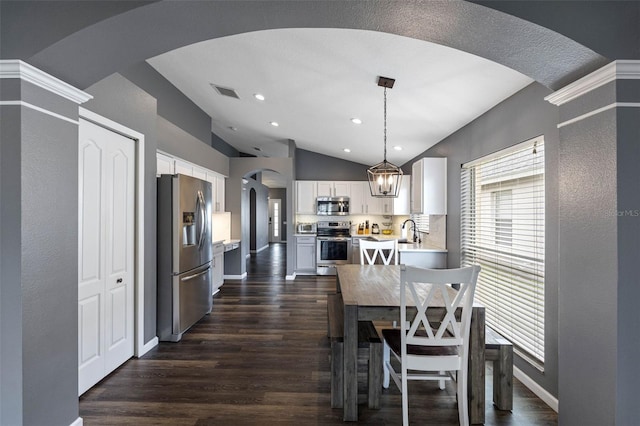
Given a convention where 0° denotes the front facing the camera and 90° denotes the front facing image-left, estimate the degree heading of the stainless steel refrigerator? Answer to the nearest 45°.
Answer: approximately 315°

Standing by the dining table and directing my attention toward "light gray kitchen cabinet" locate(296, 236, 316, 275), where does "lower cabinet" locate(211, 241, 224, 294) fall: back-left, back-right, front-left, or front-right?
front-left

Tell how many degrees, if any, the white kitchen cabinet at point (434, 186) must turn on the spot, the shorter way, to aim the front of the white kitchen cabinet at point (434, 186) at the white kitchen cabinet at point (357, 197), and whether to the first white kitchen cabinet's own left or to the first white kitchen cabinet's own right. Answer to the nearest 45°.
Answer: approximately 45° to the first white kitchen cabinet's own right

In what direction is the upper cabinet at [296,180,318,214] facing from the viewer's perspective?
toward the camera

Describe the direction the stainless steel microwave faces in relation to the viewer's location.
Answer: facing the viewer

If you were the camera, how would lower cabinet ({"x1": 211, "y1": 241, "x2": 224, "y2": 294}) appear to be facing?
facing to the right of the viewer

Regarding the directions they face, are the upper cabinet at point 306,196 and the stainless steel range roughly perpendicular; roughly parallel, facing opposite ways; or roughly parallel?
roughly parallel

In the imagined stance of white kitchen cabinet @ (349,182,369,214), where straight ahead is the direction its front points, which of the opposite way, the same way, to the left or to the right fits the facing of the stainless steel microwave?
the same way

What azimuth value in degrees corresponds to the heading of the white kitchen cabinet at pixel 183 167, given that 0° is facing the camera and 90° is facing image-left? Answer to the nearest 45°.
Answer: approximately 315°

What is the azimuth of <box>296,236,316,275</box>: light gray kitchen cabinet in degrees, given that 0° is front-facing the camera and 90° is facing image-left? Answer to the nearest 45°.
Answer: approximately 0°

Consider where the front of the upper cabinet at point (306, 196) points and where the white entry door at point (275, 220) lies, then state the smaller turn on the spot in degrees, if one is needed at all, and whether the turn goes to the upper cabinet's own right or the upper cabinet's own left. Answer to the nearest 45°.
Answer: approximately 180°

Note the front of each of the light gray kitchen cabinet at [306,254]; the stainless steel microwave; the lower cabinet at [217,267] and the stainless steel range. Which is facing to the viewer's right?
the lower cabinet

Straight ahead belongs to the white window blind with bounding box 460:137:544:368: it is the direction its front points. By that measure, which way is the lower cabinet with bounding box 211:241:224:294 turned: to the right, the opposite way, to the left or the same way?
the opposite way

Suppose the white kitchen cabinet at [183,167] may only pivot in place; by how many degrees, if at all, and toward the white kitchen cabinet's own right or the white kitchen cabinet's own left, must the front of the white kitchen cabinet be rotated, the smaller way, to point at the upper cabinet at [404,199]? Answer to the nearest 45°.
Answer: approximately 45° to the white kitchen cabinet's own left

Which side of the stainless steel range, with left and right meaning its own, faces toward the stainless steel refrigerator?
front
